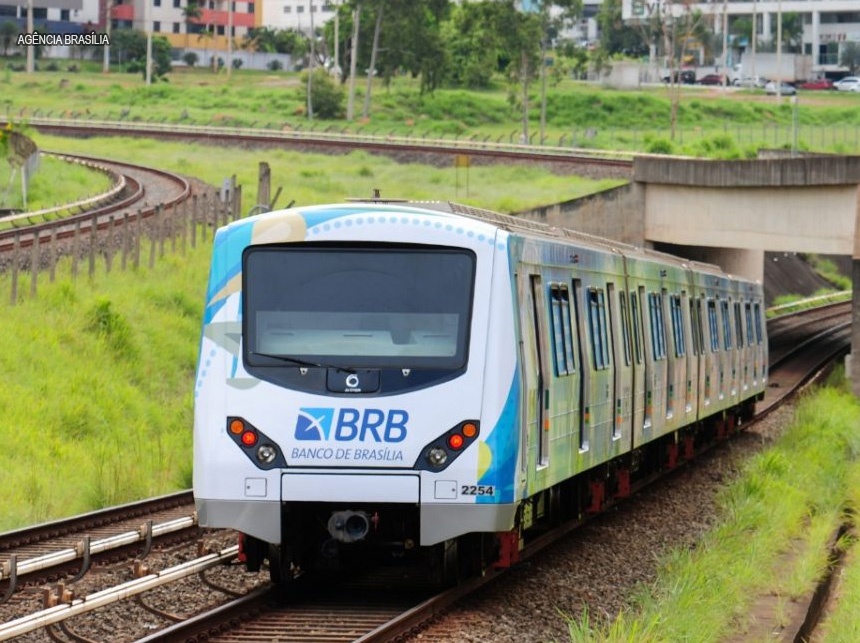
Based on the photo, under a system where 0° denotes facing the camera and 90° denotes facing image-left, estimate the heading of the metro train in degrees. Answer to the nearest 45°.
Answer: approximately 45°

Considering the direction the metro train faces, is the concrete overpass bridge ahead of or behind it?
behind

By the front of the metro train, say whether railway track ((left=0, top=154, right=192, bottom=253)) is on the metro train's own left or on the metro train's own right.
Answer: on the metro train's own right
